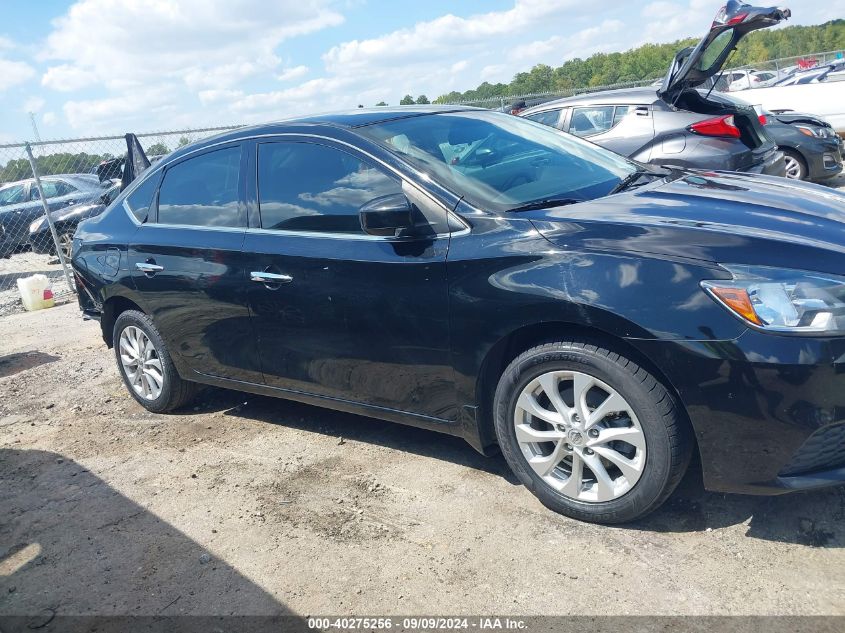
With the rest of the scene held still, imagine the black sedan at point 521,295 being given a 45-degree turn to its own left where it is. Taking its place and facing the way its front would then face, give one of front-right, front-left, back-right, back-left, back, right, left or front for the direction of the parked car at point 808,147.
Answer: front-left

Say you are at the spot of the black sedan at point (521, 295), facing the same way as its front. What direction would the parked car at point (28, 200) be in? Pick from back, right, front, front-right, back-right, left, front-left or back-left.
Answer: back

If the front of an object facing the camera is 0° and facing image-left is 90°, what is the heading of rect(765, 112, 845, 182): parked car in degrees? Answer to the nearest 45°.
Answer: approximately 315°

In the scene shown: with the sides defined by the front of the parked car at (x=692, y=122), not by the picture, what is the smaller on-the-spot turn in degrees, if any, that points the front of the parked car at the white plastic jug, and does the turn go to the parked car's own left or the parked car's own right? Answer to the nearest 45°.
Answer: approximately 45° to the parked car's own left

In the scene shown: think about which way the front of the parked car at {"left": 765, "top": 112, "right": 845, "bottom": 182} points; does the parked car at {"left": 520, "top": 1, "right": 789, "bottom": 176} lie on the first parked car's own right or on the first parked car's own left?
on the first parked car's own right

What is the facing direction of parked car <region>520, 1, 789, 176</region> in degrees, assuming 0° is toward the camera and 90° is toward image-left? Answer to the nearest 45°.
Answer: approximately 135°

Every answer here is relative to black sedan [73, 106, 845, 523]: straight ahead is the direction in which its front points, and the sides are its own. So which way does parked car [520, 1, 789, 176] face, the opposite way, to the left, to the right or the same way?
the opposite way

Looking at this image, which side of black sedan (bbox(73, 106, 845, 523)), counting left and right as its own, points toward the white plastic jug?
back

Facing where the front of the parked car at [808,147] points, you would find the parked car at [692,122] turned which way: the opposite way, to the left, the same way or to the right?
the opposite way

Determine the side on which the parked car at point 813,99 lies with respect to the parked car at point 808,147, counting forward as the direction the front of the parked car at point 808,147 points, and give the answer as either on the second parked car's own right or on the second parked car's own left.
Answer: on the second parked car's own left

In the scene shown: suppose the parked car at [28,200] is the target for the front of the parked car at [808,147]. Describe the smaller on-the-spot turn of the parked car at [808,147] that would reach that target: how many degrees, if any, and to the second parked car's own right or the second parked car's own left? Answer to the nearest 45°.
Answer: approximately 135° to the second parked car's own right
